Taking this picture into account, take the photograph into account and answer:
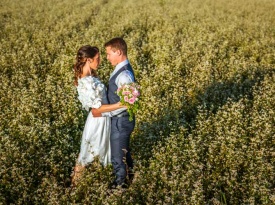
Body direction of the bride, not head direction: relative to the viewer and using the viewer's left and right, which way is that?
facing to the right of the viewer

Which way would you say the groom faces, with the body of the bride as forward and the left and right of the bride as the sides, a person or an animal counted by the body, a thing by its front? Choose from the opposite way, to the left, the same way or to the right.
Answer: the opposite way

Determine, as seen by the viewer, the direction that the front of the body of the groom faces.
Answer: to the viewer's left

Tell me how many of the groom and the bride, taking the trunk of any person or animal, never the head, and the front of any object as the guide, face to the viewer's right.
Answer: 1

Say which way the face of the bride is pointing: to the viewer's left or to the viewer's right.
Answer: to the viewer's right
